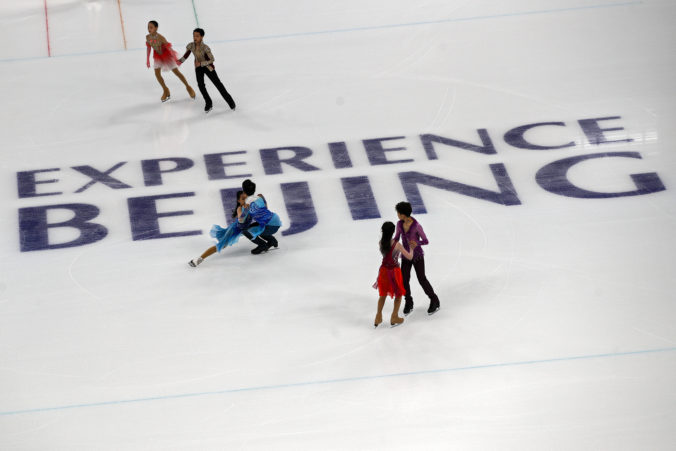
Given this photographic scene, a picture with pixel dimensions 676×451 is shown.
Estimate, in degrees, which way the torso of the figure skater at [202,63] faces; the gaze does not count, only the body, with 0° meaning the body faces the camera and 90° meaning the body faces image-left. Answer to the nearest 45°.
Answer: approximately 45°

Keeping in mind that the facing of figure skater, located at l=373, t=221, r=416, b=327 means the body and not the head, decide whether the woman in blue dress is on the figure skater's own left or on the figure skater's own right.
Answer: on the figure skater's own left

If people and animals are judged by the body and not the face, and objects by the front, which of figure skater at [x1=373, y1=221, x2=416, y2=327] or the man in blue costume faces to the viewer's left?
the man in blue costume

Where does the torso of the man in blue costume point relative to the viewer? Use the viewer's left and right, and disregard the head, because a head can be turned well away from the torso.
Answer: facing to the left of the viewer

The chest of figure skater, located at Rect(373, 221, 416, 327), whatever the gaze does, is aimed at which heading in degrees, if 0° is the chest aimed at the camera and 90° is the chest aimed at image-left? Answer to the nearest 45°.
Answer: approximately 225°

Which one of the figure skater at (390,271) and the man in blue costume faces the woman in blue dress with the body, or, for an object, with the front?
the man in blue costume

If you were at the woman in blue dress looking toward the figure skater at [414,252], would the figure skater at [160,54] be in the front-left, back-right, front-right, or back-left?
back-left

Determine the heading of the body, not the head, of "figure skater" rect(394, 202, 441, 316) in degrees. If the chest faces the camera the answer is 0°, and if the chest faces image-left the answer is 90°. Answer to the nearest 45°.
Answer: approximately 45°

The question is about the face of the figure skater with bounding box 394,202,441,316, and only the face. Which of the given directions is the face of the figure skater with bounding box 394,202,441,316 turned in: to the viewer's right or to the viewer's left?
to the viewer's left

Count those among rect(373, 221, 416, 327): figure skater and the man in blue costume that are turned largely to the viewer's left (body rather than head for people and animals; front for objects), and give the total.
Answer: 1
